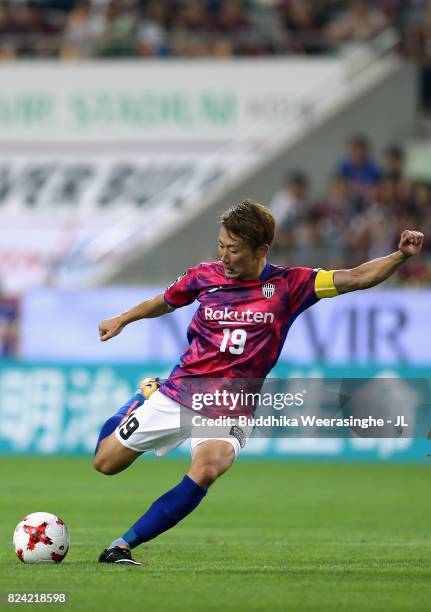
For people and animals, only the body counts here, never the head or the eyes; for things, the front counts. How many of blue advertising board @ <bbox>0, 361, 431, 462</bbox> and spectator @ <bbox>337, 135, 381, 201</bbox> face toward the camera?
2

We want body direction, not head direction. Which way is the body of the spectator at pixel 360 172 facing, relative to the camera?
toward the camera

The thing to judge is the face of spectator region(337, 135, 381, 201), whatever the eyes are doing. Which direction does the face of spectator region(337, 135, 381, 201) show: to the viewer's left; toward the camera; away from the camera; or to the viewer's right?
toward the camera

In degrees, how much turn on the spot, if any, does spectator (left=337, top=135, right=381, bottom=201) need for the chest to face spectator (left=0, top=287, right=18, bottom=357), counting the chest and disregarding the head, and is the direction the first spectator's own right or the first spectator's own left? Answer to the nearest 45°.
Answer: approximately 90° to the first spectator's own right

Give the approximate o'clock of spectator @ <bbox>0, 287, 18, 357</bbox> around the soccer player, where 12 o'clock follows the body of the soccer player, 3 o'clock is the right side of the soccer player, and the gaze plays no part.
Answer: The spectator is roughly at 4 o'clock from the soccer player.

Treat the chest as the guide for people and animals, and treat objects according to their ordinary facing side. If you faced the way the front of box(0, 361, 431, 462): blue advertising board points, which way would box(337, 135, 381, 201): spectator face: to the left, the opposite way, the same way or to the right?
the same way

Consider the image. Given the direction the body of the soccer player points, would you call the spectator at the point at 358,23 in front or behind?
behind

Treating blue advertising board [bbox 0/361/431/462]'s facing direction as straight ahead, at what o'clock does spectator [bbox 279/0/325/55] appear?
The spectator is roughly at 7 o'clock from the blue advertising board.

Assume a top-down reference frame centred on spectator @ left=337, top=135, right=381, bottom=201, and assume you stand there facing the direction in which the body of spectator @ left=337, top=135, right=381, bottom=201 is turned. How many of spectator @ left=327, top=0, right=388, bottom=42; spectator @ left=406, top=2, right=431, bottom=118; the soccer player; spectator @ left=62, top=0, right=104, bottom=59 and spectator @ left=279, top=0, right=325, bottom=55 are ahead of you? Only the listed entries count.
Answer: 1

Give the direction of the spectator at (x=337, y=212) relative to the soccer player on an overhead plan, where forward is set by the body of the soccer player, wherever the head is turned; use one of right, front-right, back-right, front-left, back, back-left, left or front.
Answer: back-right

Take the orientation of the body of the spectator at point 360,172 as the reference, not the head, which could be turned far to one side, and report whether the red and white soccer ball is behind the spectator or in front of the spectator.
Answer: in front

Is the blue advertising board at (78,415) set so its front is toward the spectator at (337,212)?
no

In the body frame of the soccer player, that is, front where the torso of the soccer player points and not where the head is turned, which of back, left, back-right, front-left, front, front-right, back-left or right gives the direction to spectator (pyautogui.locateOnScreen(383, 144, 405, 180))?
back-right

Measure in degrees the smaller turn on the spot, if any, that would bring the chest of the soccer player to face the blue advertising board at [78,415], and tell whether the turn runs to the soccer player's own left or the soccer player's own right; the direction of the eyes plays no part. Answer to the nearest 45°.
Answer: approximately 135° to the soccer player's own right

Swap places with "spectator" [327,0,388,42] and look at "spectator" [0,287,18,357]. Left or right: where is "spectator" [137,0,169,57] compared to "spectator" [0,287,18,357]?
right

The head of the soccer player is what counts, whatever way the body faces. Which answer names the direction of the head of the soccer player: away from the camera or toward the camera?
toward the camera

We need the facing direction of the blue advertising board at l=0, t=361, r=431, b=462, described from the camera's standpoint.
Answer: facing the viewer

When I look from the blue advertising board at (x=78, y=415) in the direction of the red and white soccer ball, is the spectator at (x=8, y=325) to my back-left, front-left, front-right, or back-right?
back-right

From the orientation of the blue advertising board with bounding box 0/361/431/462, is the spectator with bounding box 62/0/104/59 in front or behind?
behind

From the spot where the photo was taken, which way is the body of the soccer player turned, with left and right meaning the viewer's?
facing the viewer and to the left of the viewer

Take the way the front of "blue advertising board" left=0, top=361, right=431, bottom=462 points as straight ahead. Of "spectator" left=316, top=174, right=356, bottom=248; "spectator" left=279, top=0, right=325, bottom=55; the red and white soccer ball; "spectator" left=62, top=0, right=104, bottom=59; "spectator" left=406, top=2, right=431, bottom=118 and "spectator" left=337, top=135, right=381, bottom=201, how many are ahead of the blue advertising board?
1
